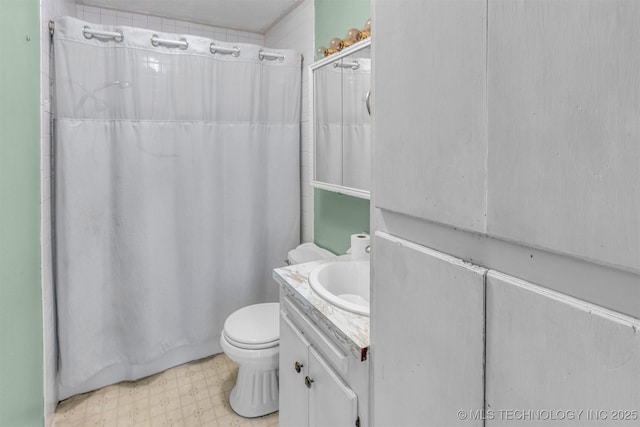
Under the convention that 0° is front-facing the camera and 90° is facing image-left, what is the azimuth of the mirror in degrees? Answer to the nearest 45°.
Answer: approximately 45°

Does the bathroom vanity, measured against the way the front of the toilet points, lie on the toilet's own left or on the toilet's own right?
on the toilet's own left

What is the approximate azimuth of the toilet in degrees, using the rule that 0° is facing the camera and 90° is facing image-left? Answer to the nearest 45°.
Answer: approximately 45°

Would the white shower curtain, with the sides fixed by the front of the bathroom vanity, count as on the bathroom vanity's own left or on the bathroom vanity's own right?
on the bathroom vanity's own right

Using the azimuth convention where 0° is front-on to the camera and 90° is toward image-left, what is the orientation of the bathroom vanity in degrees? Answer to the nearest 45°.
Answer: approximately 45°

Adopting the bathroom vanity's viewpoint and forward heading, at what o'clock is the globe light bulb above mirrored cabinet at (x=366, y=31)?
The globe light bulb above mirrored cabinet is roughly at 5 o'clock from the bathroom vanity.
